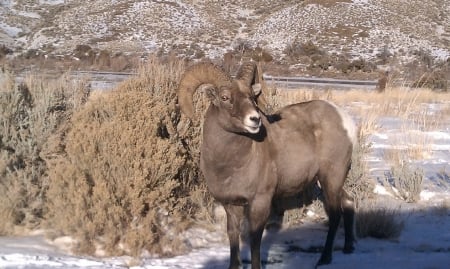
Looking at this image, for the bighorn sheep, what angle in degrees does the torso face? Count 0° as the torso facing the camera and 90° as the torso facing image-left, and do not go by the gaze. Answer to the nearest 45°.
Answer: approximately 45°

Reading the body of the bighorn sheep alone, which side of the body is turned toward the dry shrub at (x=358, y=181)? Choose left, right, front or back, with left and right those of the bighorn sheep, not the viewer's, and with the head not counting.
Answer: back

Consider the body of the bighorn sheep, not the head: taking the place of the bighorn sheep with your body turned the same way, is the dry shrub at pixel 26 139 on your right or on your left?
on your right

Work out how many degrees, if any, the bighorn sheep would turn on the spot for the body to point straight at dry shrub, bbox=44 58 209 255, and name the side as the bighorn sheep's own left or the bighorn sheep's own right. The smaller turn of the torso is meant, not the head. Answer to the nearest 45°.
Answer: approximately 45° to the bighorn sheep's own right

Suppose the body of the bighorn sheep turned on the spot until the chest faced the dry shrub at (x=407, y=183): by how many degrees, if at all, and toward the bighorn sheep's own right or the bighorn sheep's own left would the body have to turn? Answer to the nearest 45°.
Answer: approximately 180°

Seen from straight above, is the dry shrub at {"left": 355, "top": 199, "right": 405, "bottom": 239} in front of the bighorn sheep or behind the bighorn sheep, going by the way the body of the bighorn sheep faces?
behind
